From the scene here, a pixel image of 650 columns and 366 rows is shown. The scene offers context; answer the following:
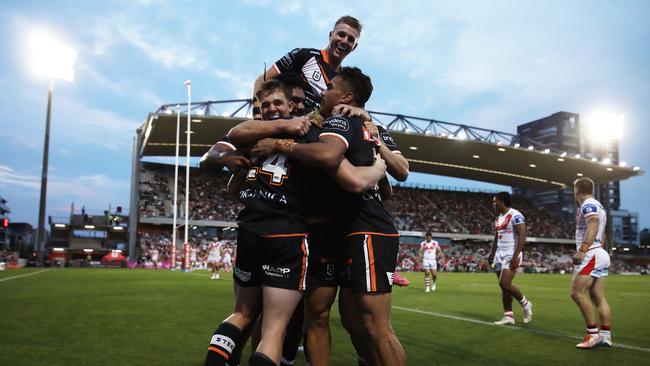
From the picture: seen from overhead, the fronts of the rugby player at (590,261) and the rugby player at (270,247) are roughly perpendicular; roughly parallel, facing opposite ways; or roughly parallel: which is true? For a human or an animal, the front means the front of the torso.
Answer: roughly perpendicular

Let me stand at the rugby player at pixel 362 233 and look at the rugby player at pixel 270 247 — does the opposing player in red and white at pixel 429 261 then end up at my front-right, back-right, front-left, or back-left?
back-right

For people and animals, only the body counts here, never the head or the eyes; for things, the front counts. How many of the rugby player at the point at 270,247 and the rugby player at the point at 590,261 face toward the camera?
0

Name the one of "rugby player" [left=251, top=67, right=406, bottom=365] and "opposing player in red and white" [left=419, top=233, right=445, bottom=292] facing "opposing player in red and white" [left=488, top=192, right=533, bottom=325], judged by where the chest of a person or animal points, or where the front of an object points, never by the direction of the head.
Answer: "opposing player in red and white" [left=419, top=233, right=445, bottom=292]

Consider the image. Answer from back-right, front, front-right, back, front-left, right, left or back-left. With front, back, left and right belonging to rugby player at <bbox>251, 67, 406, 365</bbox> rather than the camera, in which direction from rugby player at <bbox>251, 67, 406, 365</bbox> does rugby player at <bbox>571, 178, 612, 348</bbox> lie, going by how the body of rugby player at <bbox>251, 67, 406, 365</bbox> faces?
back-right

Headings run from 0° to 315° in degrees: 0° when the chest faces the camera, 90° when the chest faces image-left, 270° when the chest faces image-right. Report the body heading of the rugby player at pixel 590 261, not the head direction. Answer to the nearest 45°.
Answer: approximately 90°

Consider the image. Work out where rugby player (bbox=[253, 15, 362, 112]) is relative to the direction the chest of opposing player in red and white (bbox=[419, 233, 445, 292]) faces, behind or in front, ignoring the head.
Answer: in front

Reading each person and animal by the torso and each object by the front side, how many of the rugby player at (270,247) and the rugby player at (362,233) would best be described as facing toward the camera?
0

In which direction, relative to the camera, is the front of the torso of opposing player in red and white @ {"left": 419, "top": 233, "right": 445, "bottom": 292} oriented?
toward the camera
